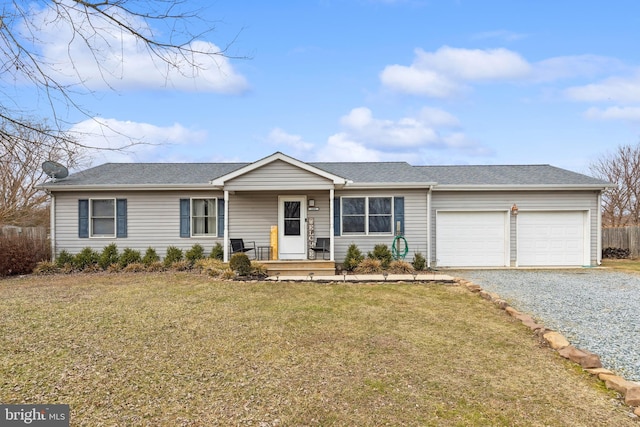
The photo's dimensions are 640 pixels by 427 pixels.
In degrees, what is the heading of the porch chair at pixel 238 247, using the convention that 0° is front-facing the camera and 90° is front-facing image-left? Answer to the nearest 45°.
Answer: approximately 315°

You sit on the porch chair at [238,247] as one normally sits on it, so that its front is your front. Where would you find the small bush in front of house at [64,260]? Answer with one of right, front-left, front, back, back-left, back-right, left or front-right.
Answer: back-right

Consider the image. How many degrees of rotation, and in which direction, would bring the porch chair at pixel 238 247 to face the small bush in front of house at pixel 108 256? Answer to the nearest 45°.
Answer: approximately 135° to its right

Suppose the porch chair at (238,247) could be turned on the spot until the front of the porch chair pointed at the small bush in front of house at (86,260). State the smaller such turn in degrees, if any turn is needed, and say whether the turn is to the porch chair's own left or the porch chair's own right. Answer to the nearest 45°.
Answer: approximately 135° to the porch chair's own right

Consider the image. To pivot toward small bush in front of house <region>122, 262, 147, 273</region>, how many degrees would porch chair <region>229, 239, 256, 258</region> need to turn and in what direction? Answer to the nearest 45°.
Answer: approximately 135° to its right

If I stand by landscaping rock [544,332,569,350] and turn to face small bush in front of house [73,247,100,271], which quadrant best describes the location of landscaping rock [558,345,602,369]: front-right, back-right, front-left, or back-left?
back-left
